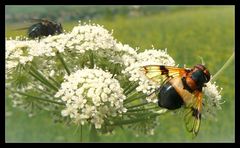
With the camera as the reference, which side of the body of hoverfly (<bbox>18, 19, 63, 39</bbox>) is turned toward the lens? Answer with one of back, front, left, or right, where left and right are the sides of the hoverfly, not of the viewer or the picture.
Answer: right

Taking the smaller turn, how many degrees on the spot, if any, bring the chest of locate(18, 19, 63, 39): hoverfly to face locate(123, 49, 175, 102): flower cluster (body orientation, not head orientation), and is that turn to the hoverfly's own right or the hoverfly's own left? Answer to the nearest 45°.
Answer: approximately 45° to the hoverfly's own right

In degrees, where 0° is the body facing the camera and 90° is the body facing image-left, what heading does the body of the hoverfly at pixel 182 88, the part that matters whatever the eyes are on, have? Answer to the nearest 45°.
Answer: approximately 225°

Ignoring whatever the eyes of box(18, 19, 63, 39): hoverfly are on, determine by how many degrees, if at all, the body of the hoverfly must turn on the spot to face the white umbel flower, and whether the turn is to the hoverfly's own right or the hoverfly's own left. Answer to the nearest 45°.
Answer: approximately 90° to the hoverfly's own right
